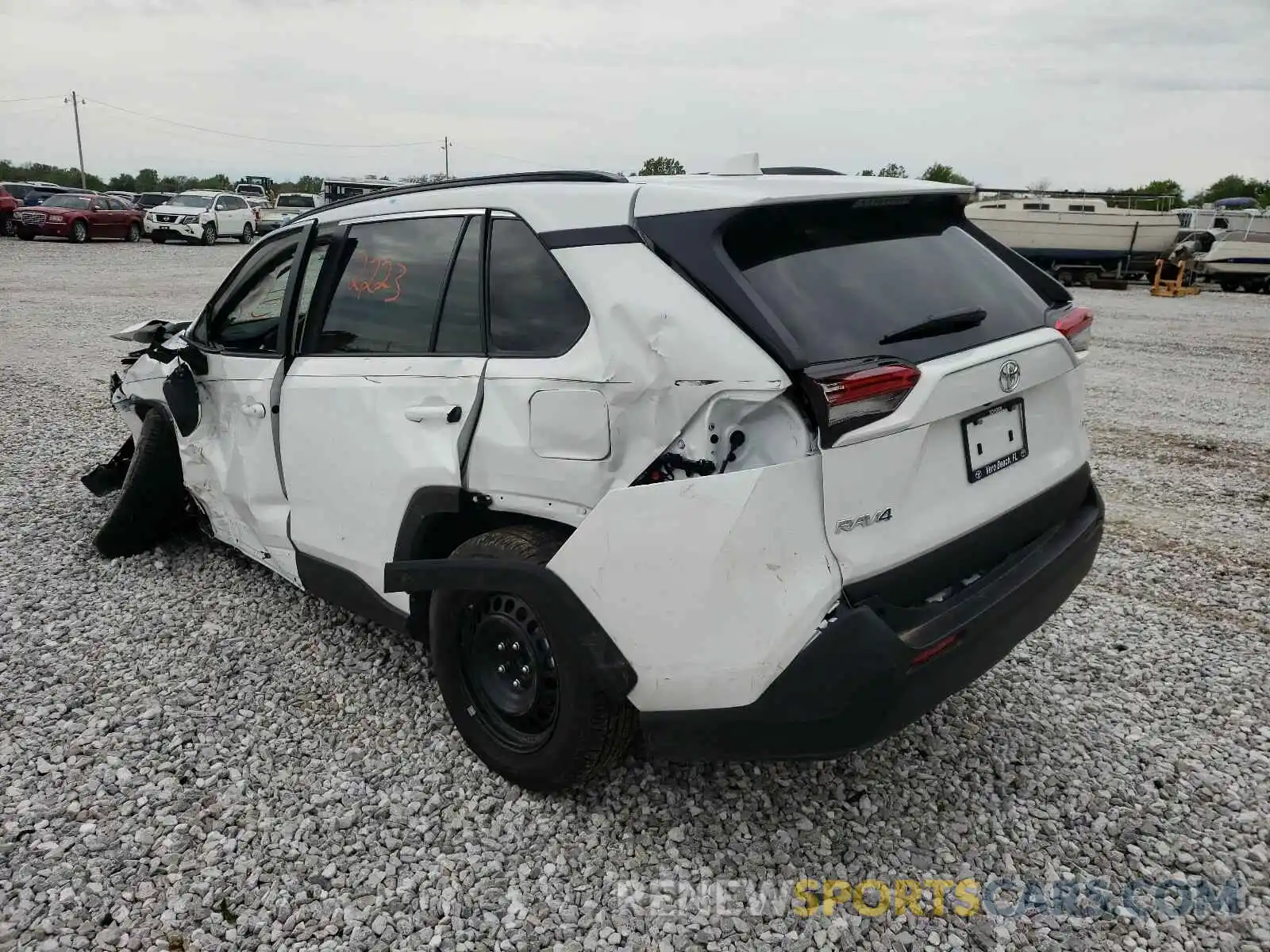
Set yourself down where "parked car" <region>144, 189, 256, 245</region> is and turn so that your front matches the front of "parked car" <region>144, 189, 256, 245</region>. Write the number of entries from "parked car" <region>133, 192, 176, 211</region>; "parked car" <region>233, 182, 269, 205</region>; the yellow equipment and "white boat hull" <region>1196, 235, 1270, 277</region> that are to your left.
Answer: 2

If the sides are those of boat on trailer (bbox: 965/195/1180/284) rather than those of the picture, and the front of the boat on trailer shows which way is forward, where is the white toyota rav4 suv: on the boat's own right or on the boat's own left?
on the boat's own right

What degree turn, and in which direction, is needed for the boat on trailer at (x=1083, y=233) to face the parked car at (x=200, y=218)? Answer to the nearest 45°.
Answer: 0° — it already faces it

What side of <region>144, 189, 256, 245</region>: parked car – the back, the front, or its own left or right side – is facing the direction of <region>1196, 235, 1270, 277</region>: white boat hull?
left

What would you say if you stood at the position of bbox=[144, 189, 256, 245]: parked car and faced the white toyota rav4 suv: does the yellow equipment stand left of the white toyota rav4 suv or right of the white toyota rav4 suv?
left

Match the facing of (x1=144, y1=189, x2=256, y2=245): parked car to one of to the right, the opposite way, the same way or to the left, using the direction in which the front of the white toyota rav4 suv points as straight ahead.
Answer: to the left

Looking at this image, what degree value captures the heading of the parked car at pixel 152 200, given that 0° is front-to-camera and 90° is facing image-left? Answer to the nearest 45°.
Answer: approximately 45°
